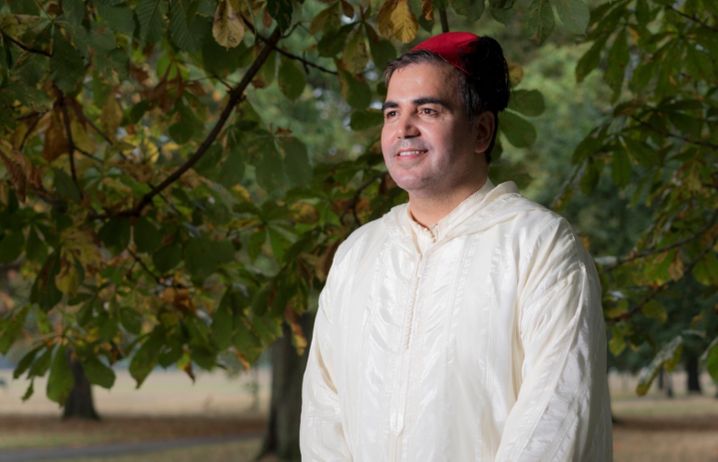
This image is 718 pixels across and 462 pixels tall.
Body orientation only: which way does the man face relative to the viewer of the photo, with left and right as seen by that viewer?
facing the viewer and to the left of the viewer

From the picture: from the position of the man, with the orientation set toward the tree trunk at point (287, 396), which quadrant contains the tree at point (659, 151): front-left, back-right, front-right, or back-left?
front-right

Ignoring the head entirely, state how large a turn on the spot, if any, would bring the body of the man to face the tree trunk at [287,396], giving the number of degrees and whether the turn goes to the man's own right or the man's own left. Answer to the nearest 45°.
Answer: approximately 135° to the man's own right
